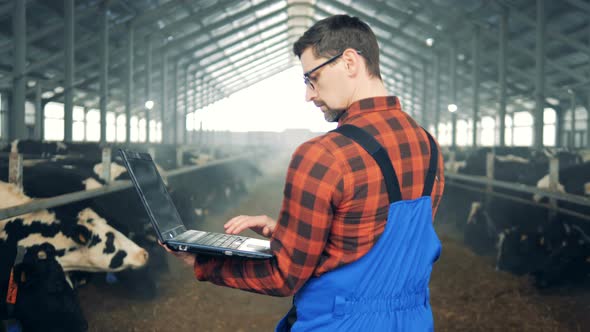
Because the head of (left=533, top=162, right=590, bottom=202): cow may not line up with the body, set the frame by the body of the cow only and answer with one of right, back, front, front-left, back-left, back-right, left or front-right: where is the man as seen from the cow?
left

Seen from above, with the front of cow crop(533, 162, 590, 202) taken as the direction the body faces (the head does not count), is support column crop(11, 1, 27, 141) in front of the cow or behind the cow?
in front

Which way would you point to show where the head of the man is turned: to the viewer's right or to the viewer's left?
to the viewer's left

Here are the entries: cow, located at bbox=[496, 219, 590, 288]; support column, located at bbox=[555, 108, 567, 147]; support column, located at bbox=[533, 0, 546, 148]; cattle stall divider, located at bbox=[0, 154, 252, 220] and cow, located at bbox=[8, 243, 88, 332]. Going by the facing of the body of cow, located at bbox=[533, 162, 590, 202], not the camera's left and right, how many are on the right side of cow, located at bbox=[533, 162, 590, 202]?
2

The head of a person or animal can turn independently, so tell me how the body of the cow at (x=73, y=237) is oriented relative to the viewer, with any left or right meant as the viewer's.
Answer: facing to the right of the viewer

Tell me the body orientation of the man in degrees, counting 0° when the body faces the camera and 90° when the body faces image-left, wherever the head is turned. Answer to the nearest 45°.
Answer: approximately 135°

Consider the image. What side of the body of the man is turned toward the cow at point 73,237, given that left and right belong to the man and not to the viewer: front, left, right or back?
front

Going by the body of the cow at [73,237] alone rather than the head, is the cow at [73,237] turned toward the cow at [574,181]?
yes

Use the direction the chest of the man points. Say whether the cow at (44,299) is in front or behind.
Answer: in front

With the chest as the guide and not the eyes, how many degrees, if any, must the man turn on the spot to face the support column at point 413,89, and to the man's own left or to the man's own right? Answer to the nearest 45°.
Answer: approximately 45° to the man's own right

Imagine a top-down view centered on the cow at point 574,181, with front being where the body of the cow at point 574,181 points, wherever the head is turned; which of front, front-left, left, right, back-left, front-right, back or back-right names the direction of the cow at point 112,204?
front-left

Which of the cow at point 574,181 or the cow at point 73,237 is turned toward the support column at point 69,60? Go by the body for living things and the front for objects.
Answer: the cow at point 574,181

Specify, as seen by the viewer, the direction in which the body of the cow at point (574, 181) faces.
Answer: to the viewer's left
